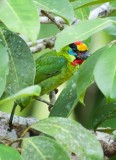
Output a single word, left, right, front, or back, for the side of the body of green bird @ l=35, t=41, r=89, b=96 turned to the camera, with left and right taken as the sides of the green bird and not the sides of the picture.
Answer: right
